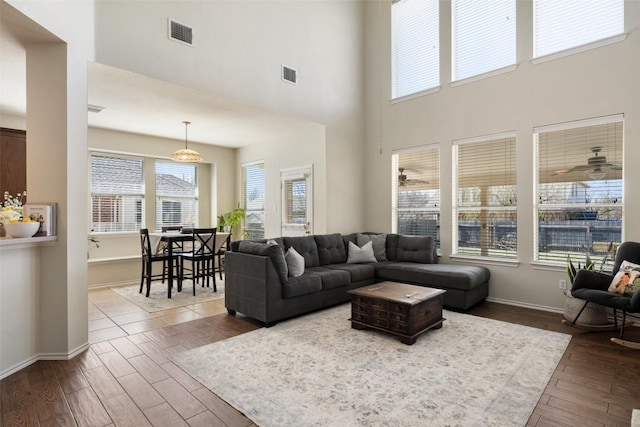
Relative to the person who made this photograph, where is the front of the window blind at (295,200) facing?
facing the viewer and to the left of the viewer

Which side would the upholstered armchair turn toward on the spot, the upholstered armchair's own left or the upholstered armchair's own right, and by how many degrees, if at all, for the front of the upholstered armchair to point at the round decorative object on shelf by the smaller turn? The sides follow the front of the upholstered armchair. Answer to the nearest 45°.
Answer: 0° — it already faces it

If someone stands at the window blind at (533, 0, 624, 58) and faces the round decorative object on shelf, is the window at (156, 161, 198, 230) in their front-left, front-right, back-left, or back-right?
front-right

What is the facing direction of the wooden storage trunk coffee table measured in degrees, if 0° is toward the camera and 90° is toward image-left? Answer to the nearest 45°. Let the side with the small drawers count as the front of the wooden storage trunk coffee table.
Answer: approximately 45°

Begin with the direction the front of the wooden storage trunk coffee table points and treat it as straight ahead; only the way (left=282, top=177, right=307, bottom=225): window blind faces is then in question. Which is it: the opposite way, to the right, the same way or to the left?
the same way

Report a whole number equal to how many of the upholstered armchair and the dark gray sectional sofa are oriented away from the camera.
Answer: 0

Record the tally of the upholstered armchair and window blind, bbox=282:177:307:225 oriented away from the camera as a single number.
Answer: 0

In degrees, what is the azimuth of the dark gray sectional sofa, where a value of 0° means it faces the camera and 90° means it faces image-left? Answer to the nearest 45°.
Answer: approximately 315°

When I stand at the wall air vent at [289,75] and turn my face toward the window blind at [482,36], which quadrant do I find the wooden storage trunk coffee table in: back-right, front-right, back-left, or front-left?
front-right

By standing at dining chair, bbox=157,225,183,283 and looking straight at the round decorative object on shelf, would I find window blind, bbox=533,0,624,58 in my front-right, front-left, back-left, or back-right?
front-left

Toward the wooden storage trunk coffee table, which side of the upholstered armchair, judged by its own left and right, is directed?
front

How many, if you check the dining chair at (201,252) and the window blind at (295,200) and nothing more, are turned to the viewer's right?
0

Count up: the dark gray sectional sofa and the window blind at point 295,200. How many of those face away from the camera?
0

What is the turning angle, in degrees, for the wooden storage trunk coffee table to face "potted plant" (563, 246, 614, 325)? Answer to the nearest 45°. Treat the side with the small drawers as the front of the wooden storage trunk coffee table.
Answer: approximately 135° to its left

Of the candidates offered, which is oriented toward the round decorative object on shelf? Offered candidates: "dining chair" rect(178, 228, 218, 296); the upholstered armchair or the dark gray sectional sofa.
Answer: the upholstered armchair

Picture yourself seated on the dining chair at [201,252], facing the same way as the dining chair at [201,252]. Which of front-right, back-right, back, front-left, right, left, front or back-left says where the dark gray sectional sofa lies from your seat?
back

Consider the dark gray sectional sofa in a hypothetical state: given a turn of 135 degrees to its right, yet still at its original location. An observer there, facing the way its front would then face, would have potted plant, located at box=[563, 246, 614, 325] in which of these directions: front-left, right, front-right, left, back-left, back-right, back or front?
back

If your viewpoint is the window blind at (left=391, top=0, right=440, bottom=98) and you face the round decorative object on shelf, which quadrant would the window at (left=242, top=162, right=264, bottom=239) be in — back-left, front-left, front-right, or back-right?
front-right

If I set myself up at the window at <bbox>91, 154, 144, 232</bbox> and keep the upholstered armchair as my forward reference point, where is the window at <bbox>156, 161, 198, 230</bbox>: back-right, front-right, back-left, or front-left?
front-left

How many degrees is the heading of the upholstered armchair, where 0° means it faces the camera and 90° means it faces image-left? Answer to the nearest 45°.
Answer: approximately 45°

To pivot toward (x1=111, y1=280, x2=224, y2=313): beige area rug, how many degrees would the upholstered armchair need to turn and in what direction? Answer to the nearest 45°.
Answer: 0° — it already faces it

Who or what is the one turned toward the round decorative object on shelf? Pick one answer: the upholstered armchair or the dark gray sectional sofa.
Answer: the upholstered armchair

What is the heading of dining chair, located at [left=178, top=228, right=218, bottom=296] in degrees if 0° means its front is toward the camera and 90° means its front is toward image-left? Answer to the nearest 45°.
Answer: approximately 135°
